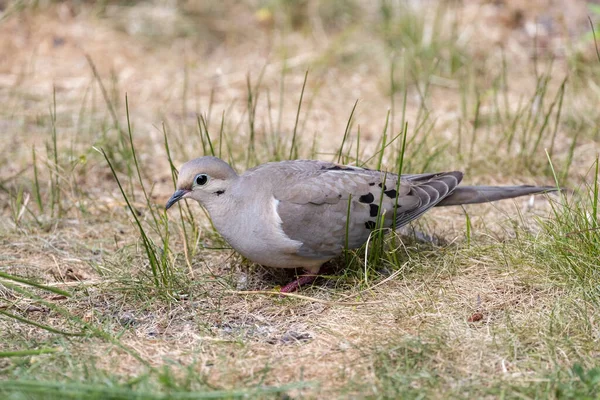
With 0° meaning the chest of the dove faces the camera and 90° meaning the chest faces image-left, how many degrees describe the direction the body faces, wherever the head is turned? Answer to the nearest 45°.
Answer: approximately 90°
